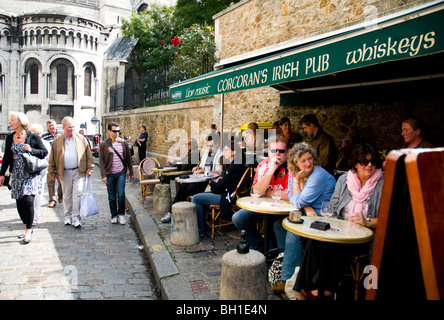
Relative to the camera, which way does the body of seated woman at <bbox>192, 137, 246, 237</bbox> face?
to the viewer's left

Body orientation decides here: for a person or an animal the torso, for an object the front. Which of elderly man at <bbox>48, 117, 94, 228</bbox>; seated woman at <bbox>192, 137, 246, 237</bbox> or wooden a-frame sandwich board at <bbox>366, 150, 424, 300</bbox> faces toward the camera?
the elderly man

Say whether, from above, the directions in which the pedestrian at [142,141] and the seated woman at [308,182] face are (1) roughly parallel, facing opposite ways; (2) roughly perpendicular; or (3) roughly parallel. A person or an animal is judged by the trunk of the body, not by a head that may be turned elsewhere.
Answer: roughly parallel

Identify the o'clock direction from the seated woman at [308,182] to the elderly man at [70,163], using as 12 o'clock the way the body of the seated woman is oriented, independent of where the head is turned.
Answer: The elderly man is roughly at 2 o'clock from the seated woman.

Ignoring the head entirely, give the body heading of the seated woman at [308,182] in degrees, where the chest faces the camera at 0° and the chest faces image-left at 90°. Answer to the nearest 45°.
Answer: approximately 45°

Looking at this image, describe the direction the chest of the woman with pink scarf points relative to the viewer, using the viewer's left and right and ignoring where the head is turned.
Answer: facing the viewer and to the left of the viewer

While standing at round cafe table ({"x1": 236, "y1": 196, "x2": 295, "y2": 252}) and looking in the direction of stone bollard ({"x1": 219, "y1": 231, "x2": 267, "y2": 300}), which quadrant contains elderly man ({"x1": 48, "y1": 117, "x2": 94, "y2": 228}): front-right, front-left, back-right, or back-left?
back-right

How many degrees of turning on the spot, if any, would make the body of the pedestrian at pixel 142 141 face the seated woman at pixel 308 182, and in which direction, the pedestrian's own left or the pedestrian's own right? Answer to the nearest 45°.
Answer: approximately 90° to the pedestrian's own left

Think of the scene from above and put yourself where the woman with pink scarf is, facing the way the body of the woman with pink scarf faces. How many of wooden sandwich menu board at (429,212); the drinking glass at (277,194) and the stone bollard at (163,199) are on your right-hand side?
2

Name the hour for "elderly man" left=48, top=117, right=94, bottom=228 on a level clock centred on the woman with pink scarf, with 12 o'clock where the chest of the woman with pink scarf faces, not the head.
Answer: The elderly man is roughly at 2 o'clock from the woman with pink scarf.

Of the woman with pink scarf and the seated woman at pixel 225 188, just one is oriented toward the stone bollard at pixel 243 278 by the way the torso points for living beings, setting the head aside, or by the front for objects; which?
the woman with pink scarf
